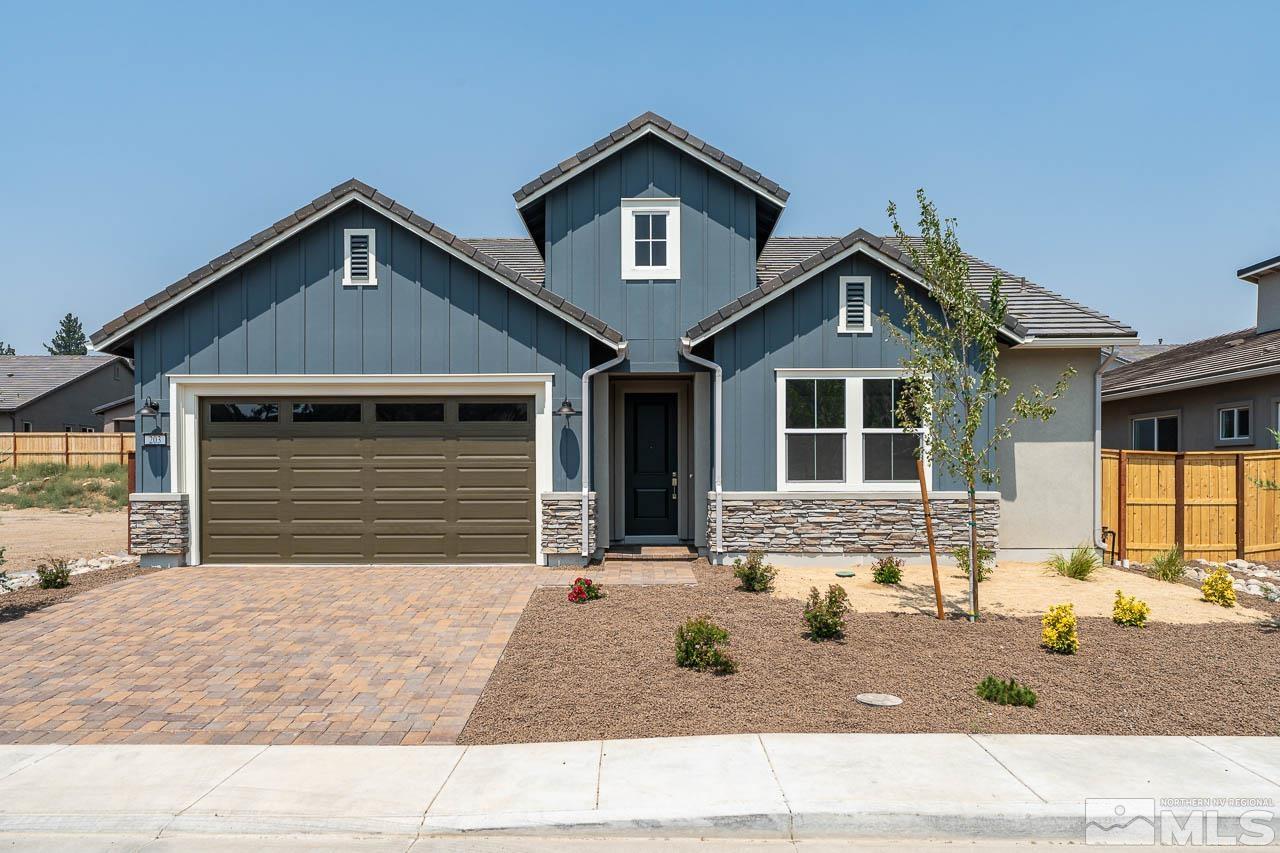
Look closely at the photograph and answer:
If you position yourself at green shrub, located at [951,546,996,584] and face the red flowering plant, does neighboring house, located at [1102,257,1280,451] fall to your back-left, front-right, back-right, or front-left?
back-right

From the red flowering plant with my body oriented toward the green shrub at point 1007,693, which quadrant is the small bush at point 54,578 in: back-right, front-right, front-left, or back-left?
back-right

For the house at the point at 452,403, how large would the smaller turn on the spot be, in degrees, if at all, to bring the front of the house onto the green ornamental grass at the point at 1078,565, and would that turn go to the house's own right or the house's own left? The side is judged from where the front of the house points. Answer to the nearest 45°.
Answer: approximately 90° to the house's own left

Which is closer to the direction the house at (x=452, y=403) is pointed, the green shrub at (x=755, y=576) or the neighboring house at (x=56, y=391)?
the green shrub

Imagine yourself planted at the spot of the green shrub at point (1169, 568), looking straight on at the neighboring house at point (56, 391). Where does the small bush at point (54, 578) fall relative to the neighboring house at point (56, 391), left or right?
left

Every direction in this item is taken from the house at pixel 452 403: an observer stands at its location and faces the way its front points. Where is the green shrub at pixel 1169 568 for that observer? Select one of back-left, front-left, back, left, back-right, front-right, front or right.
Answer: left

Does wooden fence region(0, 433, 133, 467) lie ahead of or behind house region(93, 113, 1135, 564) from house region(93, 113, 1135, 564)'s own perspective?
behind

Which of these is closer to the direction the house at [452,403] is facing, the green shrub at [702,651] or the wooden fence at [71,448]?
the green shrub

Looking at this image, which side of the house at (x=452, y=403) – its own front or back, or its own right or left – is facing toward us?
front

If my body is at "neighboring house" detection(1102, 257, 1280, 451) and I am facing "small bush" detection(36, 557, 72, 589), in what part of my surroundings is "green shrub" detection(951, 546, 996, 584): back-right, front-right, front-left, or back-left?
front-left

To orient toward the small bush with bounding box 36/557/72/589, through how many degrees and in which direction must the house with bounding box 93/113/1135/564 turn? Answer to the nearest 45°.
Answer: approximately 90° to its right

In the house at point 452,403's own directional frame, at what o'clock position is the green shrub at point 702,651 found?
The green shrub is roughly at 11 o'clock from the house.

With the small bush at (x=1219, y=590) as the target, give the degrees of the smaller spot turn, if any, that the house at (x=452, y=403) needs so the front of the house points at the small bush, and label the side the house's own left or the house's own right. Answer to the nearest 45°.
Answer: approximately 90° to the house's own left

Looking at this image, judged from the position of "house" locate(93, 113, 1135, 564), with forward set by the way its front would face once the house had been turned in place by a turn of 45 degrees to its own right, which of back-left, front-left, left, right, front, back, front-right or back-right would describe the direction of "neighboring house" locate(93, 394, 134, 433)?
right

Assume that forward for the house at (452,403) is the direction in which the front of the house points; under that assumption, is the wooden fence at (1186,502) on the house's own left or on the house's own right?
on the house's own left
